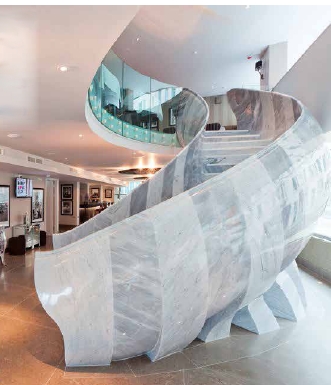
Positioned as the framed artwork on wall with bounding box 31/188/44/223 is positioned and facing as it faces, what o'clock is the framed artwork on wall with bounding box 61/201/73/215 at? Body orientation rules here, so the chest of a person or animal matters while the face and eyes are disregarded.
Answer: the framed artwork on wall with bounding box 61/201/73/215 is roughly at 8 o'clock from the framed artwork on wall with bounding box 31/188/44/223.

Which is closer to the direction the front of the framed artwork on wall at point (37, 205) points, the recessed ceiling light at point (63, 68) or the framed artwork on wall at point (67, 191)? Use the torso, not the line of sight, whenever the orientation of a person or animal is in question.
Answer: the recessed ceiling light

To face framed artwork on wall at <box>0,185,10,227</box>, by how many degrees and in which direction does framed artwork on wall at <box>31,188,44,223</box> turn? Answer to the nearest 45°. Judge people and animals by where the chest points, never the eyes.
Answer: approximately 90° to its right

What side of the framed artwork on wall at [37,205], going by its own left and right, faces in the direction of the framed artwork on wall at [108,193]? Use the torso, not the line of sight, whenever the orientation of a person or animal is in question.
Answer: left

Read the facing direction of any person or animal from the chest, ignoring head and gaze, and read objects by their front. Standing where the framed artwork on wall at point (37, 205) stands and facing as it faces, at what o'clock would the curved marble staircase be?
The curved marble staircase is roughly at 1 o'clock from the framed artwork on wall.

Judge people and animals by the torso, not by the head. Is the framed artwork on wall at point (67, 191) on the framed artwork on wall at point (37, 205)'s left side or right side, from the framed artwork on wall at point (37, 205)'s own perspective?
on its left

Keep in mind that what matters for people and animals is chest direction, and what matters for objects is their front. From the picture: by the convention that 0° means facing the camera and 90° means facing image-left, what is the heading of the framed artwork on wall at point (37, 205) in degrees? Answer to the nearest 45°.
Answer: approximately 315°
